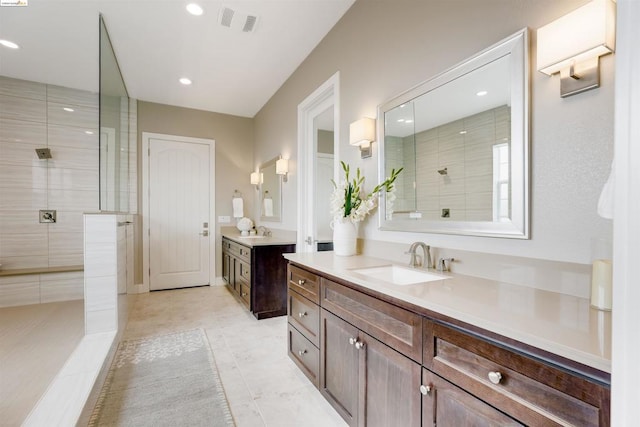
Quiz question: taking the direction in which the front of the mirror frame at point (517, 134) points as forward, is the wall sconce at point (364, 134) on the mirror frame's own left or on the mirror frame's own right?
on the mirror frame's own right

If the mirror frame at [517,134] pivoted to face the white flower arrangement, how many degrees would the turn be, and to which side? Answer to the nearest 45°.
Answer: approximately 90° to its right

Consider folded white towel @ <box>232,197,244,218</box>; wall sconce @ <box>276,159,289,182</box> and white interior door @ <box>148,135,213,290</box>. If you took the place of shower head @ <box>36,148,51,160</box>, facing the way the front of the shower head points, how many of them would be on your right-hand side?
0

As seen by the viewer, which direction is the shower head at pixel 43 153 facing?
toward the camera

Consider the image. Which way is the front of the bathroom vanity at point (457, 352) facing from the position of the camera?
facing the viewer and to the left of the viewer

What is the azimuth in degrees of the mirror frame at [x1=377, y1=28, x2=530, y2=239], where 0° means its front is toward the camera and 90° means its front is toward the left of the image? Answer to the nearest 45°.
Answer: approximately 45°

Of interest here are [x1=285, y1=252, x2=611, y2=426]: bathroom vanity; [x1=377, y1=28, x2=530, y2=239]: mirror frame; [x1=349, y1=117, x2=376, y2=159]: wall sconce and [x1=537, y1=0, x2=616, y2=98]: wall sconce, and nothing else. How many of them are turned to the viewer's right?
0

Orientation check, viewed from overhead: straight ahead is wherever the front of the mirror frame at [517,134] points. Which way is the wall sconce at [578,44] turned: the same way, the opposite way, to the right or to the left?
the same way

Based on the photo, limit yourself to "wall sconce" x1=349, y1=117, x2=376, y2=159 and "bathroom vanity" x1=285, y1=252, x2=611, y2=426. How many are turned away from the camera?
0

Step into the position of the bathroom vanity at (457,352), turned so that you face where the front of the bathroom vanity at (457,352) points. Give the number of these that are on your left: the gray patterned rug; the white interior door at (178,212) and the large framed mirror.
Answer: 0

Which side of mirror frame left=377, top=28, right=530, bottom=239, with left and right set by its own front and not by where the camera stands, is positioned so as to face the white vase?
right

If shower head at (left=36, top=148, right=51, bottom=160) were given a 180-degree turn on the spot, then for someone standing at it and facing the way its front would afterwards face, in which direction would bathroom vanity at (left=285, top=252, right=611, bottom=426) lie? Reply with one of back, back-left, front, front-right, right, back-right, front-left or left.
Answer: back

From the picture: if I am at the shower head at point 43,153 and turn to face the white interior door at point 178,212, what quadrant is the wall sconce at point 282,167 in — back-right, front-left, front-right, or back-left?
front-right

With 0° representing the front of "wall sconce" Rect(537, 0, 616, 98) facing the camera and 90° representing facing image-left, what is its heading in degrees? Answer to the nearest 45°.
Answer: approximately 45°

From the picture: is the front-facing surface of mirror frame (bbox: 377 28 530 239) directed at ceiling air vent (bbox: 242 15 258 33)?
no

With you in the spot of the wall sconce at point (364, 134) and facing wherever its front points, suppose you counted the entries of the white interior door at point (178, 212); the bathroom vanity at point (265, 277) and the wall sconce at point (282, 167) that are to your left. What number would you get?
0

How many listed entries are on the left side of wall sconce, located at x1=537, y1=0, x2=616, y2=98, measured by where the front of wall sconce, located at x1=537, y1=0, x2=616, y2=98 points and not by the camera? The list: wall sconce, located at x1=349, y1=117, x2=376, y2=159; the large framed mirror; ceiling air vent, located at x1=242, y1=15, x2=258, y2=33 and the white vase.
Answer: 0

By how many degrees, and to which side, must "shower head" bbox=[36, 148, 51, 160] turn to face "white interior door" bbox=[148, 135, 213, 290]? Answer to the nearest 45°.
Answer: approximately 90° to its left

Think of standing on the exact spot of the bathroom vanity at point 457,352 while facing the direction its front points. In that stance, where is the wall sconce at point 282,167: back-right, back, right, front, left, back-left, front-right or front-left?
right
